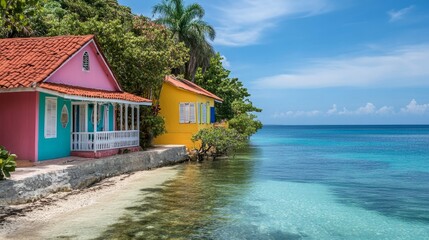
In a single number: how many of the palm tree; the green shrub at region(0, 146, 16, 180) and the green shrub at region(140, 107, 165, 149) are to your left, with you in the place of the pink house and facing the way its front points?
2

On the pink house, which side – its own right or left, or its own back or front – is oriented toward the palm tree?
left

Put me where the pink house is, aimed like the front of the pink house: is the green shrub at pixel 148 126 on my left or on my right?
on my left

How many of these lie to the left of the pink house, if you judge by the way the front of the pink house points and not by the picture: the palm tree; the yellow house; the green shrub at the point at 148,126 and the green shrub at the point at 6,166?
3

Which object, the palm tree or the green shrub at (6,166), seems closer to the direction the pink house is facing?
the green shrub

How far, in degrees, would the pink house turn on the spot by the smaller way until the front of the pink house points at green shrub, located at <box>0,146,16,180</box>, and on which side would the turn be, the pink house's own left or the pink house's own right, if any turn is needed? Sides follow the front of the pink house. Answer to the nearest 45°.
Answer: approximately 45° to the pink house's own right

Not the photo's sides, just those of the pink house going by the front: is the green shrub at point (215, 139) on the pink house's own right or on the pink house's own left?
on the pink house's own left

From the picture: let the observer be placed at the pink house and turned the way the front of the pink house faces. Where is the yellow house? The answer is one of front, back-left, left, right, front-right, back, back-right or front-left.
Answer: left

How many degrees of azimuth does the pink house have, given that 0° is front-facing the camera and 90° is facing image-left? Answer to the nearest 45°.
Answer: approximately 315°
